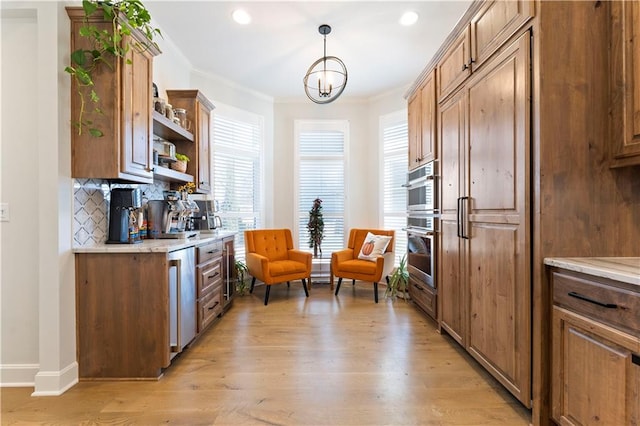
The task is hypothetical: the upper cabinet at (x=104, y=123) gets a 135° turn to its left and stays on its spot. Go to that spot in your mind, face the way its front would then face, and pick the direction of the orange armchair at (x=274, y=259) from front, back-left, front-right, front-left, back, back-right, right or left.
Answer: front-right

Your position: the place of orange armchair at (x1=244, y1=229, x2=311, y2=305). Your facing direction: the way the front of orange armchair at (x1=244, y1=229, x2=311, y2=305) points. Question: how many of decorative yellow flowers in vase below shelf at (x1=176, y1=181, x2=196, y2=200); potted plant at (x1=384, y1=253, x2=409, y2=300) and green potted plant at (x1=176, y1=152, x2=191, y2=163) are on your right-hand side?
2

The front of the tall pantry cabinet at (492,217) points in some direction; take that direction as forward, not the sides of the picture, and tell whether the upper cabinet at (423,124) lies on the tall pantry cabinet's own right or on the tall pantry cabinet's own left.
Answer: on the tall pantry cabinet's own right

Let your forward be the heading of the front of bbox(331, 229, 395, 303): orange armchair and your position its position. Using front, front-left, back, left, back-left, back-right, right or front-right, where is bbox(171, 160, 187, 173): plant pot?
front

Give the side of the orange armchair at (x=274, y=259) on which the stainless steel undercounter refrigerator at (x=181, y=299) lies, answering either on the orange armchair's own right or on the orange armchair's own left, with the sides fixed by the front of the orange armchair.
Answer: on the orange armchair's own right

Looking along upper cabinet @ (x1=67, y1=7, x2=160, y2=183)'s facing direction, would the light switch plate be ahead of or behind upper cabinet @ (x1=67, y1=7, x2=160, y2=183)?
behind

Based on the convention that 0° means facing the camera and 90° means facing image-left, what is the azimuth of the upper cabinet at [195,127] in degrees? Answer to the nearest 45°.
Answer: approximately 315°

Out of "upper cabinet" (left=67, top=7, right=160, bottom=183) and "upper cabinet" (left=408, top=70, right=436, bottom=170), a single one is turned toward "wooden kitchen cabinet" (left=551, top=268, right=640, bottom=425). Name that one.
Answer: "upper cabinet" (left=67, top=7, right=160, bottom=183)

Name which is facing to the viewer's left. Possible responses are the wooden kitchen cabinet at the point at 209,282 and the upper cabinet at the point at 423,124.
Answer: the upper cabinet

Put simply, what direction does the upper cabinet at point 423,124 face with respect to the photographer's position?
facing to the left of the viewer

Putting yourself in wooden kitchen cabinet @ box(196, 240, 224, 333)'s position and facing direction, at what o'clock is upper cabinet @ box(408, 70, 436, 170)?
The upper cabinet is roughly at 11 o'clock from the wooden kitchen cabinet.

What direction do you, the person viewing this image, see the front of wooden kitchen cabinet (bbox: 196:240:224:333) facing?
facing the viewer and to the right of the viewer

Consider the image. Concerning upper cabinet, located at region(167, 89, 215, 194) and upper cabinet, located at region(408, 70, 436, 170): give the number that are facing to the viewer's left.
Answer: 1
